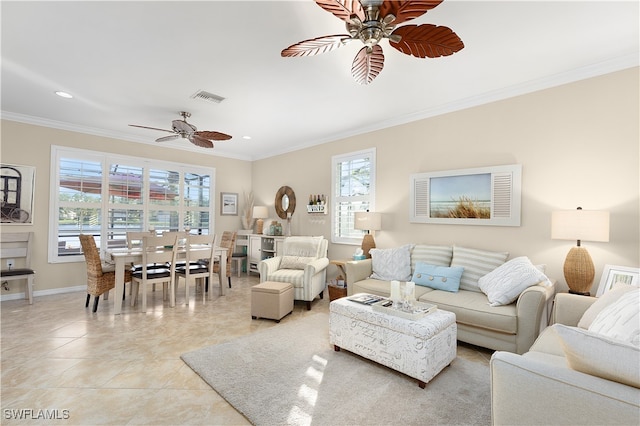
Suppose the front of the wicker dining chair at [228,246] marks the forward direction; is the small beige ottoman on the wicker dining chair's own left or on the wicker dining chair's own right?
on the wicker dining chair's own left

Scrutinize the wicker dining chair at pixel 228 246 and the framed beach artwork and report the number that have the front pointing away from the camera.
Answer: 0

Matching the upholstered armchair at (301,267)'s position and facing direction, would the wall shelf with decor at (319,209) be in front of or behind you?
behind

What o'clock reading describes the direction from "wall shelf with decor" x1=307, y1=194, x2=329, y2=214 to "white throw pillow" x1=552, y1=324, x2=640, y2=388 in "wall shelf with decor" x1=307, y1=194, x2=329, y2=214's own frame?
The white throw pillow is roughly at 10 o'clock from the wall shelf with decor.

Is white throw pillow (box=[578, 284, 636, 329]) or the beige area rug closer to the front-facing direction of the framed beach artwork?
the beige area rug

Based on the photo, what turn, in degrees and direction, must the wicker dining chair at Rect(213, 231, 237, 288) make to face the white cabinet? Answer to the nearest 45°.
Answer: approximately 180°

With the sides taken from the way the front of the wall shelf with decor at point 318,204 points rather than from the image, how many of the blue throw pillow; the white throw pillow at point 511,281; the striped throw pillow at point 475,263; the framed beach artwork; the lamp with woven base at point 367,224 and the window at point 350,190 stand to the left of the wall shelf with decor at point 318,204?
6

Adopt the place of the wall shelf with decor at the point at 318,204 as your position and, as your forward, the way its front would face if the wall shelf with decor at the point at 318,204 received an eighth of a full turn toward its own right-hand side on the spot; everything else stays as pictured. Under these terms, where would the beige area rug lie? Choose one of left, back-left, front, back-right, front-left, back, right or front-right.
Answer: left

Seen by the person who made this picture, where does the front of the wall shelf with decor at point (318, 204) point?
facing the viewer and to the left of the viewer

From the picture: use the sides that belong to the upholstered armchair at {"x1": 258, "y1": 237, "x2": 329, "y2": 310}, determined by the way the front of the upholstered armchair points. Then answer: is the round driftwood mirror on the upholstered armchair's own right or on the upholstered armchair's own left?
on the upholstered armchair's own right

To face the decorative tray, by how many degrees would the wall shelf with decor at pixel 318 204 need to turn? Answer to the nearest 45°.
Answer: approximately 45° to its left
